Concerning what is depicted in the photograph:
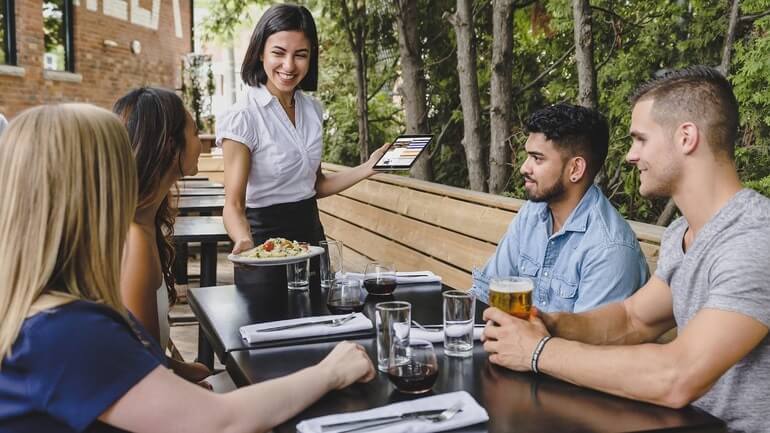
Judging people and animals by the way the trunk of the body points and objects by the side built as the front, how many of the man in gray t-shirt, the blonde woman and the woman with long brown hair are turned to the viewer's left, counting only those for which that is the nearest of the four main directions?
1

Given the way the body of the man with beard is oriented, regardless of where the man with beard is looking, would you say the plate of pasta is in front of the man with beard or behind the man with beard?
in front

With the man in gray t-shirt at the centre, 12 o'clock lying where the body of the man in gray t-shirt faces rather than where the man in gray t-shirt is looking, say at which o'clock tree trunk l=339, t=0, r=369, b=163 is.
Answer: The tree trunk is roughly at 2 o'clock from the man in gray t-shirt.

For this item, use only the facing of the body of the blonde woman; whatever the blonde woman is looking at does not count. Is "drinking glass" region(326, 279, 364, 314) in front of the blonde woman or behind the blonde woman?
in front

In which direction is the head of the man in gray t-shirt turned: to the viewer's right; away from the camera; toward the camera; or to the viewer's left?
to the viewer's left

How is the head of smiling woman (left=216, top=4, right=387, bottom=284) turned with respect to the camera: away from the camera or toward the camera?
toward the camera

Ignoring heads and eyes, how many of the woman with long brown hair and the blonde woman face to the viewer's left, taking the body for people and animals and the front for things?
0

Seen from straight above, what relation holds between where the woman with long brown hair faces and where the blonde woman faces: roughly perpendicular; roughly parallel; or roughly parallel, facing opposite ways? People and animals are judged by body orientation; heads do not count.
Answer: roughly parallel

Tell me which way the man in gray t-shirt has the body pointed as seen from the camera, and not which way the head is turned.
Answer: to the viewer's left

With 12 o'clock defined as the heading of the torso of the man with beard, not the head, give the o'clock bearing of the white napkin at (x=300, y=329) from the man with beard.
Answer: The white napkin is roughly at 12 o'clock from the man with beard.

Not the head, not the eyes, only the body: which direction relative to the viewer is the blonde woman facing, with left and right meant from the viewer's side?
facing away from the viewer and to the right of the viewer

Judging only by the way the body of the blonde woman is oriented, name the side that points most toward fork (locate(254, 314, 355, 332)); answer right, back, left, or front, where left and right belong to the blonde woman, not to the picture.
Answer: front

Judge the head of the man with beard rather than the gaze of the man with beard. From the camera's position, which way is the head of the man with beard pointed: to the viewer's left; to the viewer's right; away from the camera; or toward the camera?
to the viewer's left

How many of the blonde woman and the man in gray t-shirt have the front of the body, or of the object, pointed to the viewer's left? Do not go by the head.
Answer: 1

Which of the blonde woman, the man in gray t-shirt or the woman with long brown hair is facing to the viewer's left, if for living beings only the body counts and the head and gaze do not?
the man in gray t-shirt

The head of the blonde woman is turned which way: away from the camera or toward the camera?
away from the camera

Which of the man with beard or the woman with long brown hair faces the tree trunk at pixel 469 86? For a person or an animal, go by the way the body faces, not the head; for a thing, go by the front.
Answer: the woman with long brown hair
